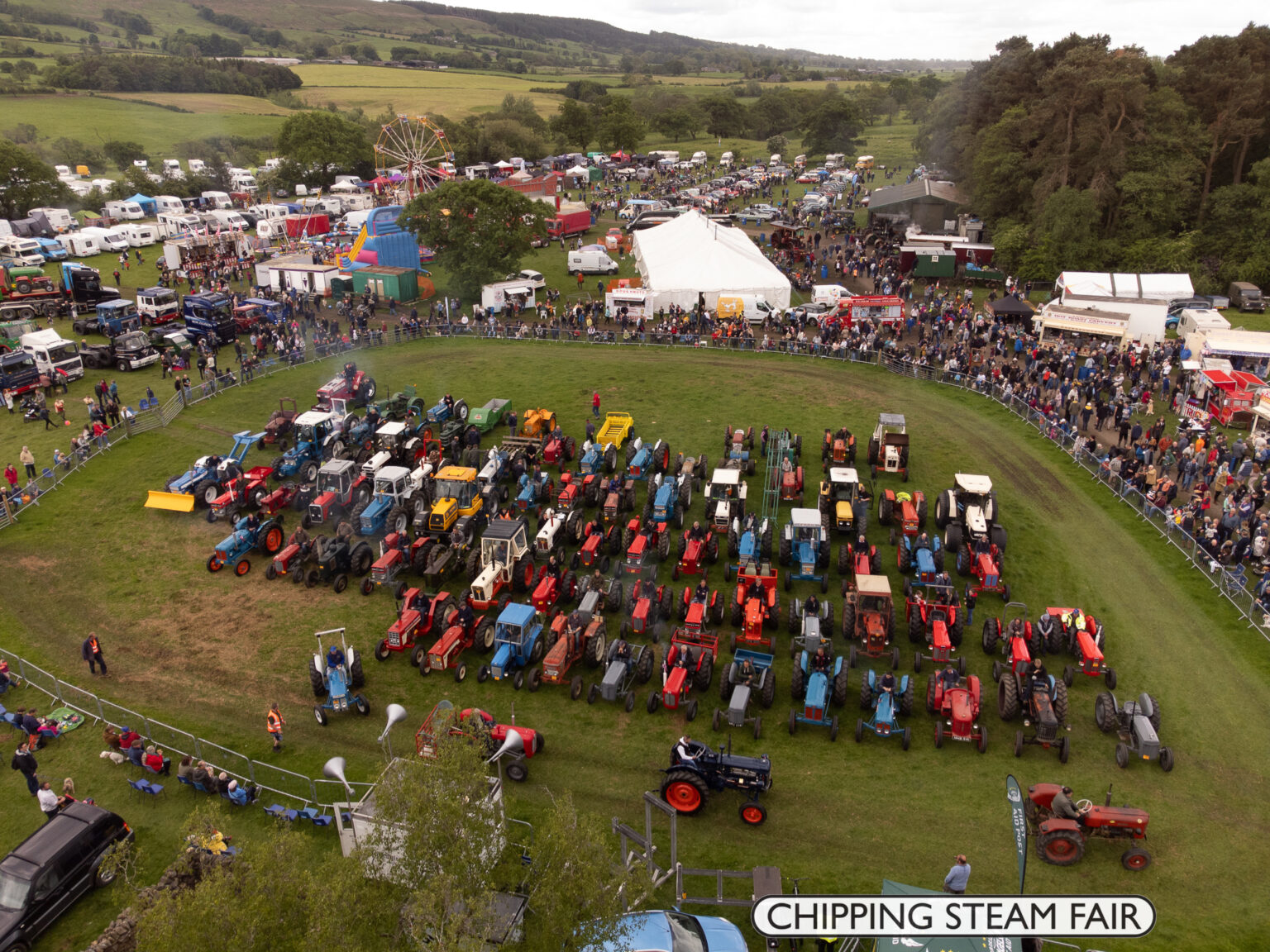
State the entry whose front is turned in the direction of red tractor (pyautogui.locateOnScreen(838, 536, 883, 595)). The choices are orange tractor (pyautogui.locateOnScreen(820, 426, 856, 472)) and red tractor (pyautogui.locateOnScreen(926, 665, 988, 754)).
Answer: orange tractor (pyautogui.locateOnScreen(820, 426, 856, 472))

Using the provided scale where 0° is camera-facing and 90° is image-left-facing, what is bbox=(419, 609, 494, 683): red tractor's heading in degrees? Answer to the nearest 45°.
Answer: approximately 45°

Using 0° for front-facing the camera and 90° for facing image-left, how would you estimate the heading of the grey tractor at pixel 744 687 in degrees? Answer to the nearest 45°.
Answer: approximately 0°

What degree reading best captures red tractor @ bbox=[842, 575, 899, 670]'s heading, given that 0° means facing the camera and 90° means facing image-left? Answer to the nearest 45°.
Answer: approximately 0°

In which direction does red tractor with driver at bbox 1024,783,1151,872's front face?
to the viewer's right

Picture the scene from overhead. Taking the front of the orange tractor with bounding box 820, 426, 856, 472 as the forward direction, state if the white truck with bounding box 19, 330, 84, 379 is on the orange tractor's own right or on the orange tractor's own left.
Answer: on the orange tractor's own right

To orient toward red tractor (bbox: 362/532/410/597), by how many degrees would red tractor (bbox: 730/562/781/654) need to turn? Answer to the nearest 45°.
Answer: approximately 90° to its right

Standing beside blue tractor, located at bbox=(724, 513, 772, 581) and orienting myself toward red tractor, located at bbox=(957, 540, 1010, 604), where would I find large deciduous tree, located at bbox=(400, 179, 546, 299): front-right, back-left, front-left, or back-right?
back-left

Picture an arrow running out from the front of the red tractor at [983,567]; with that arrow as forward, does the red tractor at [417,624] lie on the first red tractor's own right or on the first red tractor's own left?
on the first red tractor's own right
